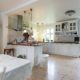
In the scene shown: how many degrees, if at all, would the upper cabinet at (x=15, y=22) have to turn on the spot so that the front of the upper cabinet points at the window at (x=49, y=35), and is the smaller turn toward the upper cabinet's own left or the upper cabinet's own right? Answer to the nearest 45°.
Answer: approximately 90° to the upper cabinet's own left

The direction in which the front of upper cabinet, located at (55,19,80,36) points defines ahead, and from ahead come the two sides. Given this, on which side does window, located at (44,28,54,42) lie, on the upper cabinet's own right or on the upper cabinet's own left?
on the upper cabinet's own right

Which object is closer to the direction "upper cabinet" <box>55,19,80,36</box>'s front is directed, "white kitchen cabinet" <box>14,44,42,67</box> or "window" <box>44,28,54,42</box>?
the white kitchen cabinet

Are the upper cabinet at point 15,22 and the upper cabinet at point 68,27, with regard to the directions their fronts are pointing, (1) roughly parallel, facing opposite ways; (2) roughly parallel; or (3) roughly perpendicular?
roughly perpendicular

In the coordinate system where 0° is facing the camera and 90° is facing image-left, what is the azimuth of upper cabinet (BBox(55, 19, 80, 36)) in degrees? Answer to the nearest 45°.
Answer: approximately 45°
